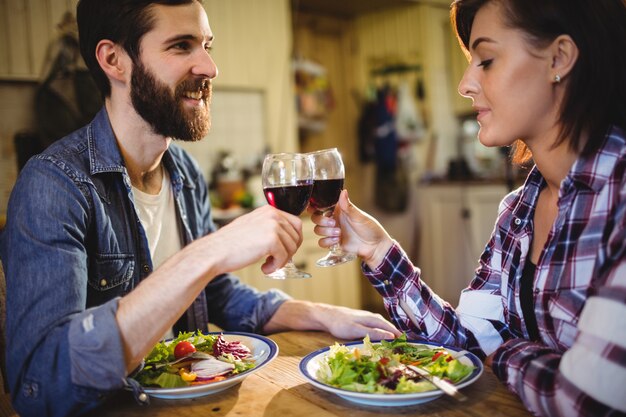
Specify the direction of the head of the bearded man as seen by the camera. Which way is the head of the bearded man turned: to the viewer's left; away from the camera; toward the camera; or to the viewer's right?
to the viewer's right

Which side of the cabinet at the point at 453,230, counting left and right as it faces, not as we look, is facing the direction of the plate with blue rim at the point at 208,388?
front

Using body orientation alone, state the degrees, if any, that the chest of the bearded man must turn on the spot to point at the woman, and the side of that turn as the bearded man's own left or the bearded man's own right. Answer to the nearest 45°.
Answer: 0° — they already face them

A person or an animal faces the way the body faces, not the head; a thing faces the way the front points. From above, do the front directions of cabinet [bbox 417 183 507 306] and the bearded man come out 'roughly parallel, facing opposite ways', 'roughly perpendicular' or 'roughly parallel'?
roughly perpendicular

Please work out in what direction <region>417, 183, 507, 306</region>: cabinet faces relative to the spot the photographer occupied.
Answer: facing the viewer

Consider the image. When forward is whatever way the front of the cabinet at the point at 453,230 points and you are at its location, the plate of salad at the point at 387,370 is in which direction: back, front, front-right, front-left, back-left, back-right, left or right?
front

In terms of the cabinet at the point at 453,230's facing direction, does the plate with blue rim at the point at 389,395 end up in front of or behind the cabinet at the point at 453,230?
in front

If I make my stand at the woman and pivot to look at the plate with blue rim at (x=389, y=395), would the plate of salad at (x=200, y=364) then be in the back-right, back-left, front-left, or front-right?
front-right

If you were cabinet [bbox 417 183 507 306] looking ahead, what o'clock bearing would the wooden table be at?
The wooden table is roughly at 12 o'clock from the cabinet.

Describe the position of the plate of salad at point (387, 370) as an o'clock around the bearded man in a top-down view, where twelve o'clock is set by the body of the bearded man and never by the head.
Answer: The plate of salad is roughly at 12 o'clock from the bearded man.

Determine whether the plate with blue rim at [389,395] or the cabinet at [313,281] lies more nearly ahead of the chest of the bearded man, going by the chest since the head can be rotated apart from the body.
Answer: the plate with blue rim

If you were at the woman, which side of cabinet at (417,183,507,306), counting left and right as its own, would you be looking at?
front

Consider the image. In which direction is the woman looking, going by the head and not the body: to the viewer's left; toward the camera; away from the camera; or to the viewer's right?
to the viewer's left

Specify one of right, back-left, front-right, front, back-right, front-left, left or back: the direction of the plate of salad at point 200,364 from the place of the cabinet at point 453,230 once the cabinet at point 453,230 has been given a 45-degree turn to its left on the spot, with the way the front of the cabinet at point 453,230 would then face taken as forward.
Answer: front-right
